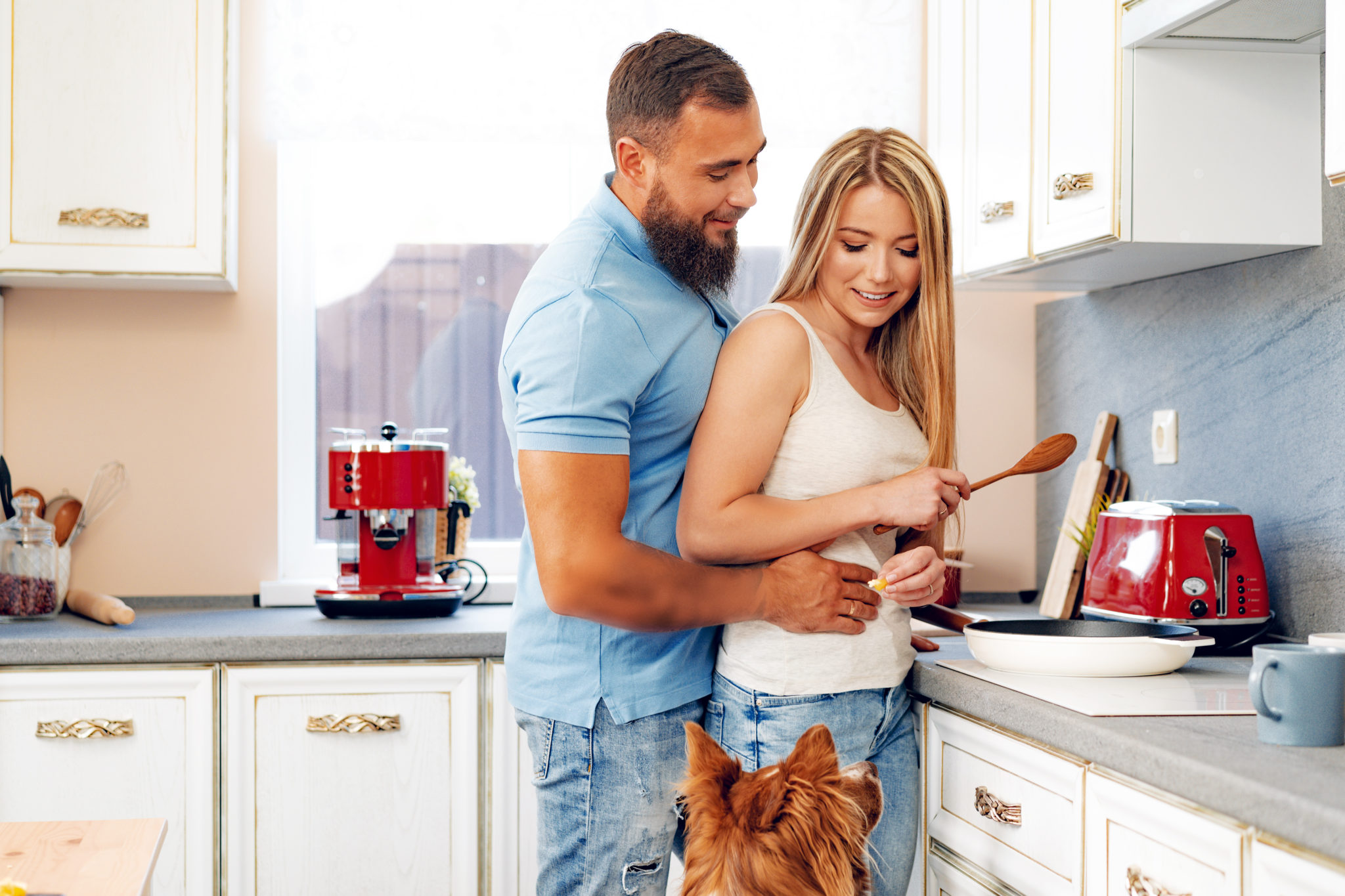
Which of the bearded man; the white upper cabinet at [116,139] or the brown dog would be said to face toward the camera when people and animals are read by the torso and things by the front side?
the white upper cabinet

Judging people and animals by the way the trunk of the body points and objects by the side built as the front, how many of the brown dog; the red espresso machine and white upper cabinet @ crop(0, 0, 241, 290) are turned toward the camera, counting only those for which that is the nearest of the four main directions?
2

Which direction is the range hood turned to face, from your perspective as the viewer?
facing the viewer and to the left of the viewer

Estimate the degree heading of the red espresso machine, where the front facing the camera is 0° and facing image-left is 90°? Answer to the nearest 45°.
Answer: approximately 0°

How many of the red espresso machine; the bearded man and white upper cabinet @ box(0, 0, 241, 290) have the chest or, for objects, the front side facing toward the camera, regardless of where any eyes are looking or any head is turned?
2

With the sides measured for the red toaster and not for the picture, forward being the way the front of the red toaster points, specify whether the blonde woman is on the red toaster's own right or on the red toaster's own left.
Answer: on the red toaster's own right

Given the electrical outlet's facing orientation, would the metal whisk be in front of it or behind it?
in front

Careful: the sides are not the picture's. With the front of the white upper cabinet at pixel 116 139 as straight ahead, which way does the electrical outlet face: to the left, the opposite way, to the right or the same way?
to the right

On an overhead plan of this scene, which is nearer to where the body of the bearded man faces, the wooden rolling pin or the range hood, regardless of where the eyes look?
the range hood

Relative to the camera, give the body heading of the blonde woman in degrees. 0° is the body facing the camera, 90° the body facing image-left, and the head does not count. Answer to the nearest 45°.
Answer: approximately 315°

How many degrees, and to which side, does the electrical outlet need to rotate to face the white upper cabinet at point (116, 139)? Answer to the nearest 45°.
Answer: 0° — it already faces it
